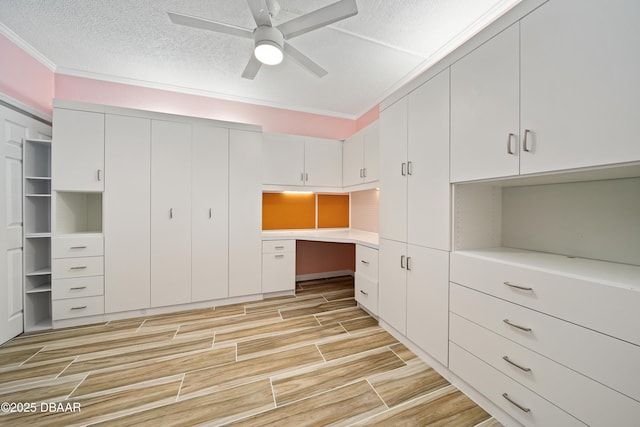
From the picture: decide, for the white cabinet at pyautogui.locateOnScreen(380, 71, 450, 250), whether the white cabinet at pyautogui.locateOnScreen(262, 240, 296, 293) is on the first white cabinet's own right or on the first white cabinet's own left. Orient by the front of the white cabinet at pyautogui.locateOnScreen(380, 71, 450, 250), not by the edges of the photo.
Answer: on the first white cabinet's own right

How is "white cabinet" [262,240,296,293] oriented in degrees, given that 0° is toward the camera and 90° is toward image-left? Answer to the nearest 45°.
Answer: approximately 0°

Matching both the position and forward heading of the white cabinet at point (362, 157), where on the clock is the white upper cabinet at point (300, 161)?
The white upper cabinet is roughly at 2 o'clock from the white cabinet.

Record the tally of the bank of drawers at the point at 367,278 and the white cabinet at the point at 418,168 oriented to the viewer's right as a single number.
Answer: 0

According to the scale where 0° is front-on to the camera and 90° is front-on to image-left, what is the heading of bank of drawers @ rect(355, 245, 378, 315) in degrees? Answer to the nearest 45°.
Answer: approximately 45°

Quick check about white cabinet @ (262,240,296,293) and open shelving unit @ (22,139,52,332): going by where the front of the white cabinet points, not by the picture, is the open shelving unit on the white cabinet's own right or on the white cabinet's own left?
on the white cabinet's own right

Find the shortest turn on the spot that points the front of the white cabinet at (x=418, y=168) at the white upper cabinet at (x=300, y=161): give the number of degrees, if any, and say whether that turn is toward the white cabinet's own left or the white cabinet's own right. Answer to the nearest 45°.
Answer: approximately 90° to the white cabinet's own right

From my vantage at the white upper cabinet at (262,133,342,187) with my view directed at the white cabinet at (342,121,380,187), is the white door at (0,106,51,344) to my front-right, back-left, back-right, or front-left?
back-right

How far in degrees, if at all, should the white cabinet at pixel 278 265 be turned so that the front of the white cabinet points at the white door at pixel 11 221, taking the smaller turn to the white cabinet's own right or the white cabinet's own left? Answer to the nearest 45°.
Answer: approximately 90° to the white cabinet's own right

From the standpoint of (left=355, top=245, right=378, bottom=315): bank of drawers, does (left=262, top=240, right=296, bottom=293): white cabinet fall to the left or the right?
on its right

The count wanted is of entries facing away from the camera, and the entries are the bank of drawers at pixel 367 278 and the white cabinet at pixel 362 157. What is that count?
0
